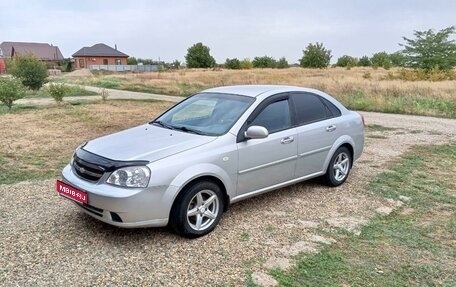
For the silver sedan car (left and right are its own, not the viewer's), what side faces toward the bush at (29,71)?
right

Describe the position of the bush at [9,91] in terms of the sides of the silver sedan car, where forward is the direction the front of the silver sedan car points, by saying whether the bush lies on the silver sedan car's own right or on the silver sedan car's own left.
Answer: on the silver sedan car's own right

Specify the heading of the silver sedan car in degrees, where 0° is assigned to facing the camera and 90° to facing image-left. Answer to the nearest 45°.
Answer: approximately 45°

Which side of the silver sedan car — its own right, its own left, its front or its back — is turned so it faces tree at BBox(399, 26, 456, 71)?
back
